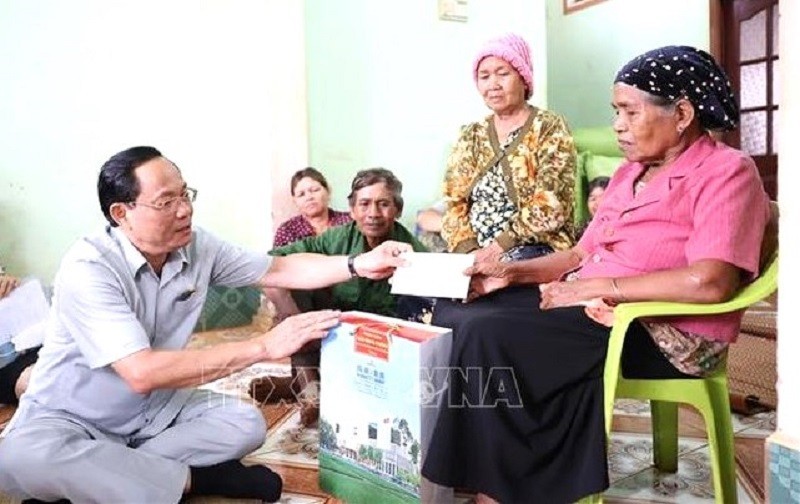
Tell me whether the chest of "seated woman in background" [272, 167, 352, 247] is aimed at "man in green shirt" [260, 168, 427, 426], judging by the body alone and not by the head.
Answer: yes

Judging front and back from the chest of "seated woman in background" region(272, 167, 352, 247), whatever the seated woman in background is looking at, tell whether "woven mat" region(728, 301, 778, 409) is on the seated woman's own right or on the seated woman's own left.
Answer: on the seated woman's own left

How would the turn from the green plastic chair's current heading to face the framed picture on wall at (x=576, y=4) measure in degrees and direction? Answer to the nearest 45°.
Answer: approximately 90° to its right

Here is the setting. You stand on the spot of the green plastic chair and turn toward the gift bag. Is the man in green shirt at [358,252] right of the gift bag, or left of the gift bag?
right

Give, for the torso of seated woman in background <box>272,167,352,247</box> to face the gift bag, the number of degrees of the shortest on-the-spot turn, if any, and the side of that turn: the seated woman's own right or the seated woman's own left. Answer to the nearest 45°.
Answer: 0° — they already face it

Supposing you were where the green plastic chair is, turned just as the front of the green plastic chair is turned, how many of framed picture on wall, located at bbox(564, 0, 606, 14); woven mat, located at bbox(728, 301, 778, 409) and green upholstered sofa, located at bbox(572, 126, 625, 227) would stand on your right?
3

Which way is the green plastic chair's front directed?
to the viewer's left

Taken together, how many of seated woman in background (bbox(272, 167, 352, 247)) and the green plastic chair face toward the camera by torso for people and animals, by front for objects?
1

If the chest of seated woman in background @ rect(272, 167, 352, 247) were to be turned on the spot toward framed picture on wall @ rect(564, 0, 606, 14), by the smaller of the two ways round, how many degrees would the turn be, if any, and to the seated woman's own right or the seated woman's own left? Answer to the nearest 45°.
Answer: approximately 135° to the seated woman's own left
